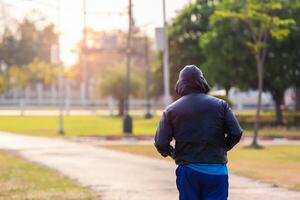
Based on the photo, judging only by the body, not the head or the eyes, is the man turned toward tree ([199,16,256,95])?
yes

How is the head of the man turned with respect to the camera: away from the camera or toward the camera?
away from the camera

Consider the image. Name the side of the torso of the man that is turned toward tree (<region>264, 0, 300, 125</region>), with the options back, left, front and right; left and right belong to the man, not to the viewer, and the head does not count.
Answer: front

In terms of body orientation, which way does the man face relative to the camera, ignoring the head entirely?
away from the camera
